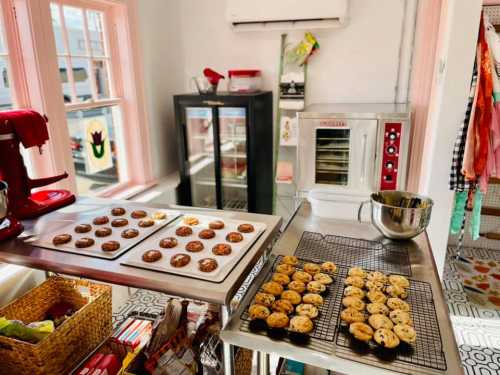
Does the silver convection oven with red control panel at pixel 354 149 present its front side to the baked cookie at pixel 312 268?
yes

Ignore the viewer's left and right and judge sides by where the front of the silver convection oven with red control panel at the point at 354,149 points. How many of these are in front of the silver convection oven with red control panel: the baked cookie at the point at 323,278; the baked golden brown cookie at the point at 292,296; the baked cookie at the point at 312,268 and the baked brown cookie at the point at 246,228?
4

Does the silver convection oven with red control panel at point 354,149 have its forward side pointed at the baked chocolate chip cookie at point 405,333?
yes

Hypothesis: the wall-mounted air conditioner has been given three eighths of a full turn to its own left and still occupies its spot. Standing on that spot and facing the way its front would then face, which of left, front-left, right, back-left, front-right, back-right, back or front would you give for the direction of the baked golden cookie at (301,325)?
back-right

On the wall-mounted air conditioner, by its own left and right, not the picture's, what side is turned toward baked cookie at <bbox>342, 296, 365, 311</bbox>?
front

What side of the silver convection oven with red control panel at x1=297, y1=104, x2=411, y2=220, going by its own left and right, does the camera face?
front

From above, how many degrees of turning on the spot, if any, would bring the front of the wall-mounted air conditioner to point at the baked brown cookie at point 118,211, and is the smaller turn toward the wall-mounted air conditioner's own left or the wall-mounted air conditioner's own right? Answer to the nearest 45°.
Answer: approximately 45° to the wall-mounted air conditioner's own right

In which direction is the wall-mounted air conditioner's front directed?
toward the camera

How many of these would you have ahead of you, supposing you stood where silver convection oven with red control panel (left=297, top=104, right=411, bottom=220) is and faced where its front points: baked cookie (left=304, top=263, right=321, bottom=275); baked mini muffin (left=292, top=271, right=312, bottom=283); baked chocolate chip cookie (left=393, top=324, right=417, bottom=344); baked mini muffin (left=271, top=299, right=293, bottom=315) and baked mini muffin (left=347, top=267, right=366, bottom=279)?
5

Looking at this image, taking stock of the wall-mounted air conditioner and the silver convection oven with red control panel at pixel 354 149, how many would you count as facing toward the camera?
2

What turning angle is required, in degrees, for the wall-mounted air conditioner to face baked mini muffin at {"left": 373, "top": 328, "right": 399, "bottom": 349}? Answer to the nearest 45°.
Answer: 0° — it already faces it

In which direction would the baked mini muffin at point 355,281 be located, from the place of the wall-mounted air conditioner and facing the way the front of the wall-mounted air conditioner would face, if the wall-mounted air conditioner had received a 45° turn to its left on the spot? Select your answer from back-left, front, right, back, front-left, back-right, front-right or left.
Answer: front-right

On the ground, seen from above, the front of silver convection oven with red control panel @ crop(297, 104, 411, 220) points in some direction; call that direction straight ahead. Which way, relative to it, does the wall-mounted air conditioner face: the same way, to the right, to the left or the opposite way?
the same way

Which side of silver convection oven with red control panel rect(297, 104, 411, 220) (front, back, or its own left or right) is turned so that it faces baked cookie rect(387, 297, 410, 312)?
front

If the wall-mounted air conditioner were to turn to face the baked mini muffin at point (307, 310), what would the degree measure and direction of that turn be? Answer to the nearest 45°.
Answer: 0° — it already faces it

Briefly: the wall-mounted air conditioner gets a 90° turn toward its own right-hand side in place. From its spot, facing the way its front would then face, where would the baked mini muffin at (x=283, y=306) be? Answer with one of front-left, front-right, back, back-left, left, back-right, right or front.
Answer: left

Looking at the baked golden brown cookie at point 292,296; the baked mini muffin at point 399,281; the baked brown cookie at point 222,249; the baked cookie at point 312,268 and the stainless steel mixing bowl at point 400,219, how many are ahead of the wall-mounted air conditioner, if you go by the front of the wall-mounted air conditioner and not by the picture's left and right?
5

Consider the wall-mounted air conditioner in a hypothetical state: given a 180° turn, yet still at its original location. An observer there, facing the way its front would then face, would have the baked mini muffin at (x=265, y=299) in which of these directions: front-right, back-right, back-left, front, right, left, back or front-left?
back

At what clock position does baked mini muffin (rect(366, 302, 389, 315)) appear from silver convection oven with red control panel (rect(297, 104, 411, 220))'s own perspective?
The baked mini muffin is roughly at 12 o'clock from the silver convection oven with red control panel.
